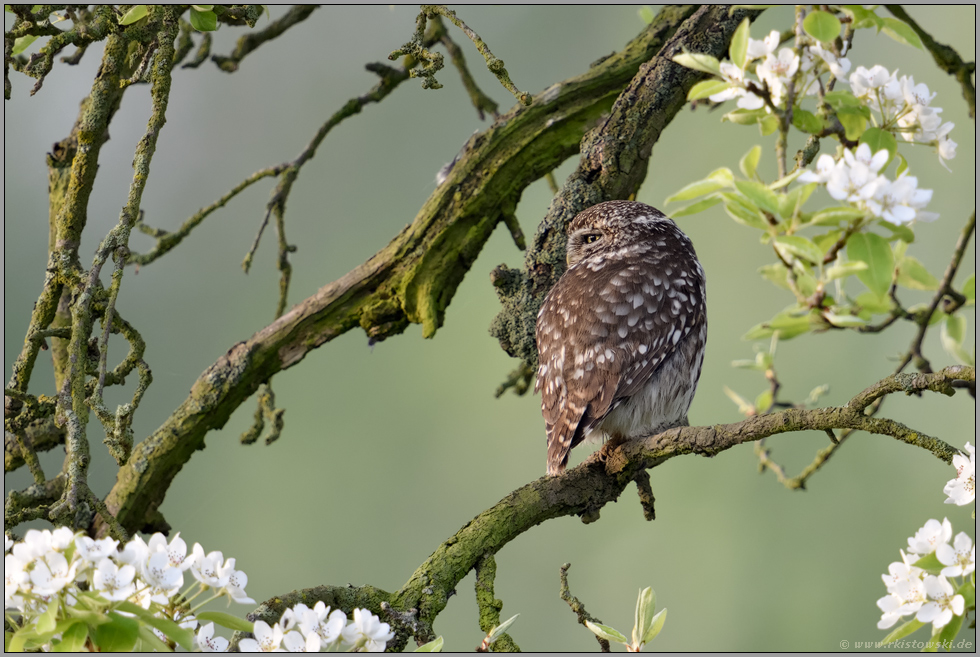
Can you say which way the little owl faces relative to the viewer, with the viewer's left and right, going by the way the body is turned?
facing away from the viewer and to the right of the viewer

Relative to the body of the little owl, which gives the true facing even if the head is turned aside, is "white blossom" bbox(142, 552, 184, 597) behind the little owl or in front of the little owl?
behind

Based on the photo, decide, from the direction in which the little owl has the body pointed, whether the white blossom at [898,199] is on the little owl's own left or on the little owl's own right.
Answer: on the little owl's own right

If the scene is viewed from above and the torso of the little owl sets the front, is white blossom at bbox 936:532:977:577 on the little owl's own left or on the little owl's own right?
on the little owl's own right

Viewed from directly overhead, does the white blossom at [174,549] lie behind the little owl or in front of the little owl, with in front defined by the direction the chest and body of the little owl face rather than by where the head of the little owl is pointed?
behind
